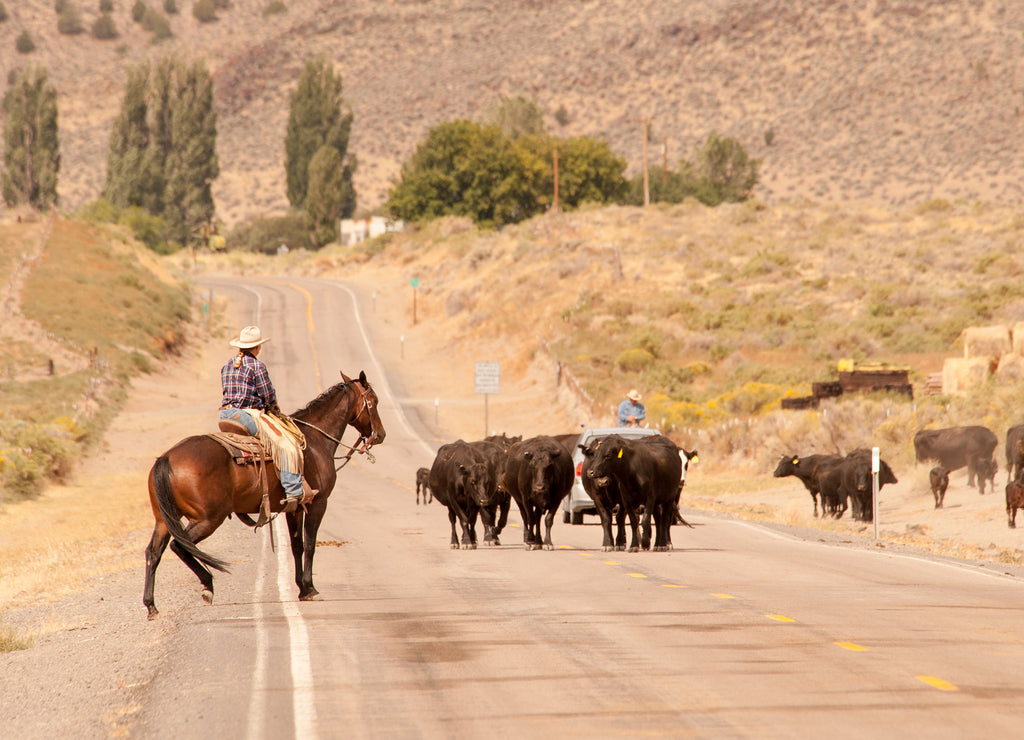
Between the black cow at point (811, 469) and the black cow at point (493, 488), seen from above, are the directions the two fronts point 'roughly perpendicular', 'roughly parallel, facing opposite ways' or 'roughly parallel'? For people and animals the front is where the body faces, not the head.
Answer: roughly perpendicular

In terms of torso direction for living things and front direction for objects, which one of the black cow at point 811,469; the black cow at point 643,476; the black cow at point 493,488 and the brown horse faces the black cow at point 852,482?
the brown horse

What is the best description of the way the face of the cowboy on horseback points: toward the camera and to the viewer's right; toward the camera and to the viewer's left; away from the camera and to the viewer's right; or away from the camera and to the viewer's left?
away from the camera and to the viewer's right

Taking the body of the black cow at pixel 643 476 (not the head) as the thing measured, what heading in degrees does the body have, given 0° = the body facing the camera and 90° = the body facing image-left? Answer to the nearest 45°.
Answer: approximately 45°

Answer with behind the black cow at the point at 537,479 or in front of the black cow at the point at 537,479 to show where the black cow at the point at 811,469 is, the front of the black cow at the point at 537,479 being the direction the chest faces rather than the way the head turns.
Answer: behind

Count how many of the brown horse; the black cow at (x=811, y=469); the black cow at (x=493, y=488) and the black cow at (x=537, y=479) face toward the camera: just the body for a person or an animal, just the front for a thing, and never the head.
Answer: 2

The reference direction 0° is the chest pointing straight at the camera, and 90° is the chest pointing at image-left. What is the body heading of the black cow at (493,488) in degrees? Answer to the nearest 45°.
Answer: approximately 0°

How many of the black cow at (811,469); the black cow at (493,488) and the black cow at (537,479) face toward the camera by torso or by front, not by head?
2

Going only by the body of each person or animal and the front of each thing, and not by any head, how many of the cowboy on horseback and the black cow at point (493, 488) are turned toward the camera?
1

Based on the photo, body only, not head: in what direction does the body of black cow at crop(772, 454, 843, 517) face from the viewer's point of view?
to the viewer's left

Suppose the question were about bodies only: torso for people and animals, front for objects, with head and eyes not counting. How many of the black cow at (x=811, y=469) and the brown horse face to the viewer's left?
1

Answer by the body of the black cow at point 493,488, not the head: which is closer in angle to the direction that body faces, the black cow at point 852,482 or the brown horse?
the brown horse

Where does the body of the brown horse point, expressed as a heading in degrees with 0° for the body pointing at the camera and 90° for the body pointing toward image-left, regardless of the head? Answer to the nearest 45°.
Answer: approximately 225°
